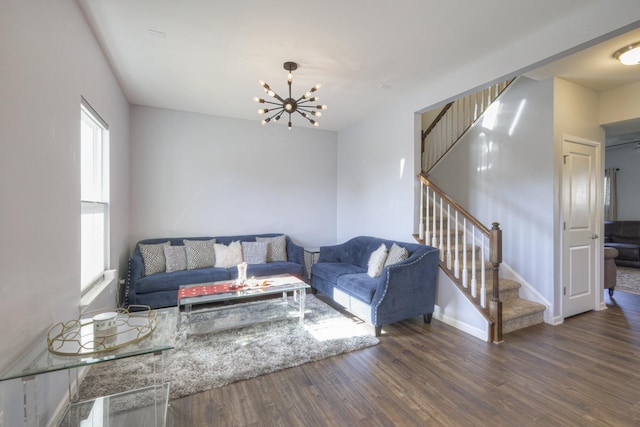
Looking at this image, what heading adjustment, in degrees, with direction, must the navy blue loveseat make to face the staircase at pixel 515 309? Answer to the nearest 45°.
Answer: approximately 135° to its left

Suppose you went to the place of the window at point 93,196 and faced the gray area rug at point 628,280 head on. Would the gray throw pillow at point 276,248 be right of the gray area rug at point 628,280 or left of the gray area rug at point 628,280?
left

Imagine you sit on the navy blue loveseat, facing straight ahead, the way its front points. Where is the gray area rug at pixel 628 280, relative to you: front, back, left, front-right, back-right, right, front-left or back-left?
back

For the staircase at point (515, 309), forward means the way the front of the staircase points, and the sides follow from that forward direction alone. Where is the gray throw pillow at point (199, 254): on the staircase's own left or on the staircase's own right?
on the staircase's own right

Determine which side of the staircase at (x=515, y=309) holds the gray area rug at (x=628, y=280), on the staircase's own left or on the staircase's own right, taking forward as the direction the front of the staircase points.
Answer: on the staircase's own left

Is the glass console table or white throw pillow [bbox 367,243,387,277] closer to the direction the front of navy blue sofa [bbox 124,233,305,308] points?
the glass console table

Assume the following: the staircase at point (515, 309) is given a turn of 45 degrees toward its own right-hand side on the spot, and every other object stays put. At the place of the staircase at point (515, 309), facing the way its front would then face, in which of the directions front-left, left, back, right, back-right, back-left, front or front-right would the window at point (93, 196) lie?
front-right

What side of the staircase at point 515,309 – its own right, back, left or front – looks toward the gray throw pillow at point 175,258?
right

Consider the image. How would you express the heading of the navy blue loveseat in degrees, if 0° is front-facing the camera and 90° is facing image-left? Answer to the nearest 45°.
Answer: approximately 45°

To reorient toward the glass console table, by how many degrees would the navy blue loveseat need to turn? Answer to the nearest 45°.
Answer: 0° — it already faces it

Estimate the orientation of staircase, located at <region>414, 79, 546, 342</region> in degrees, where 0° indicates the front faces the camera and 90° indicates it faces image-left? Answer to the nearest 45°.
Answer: approximately 315°

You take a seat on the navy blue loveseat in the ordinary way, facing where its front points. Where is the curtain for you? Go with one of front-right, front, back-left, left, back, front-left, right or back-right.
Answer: back

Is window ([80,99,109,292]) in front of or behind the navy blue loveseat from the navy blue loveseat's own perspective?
in front
